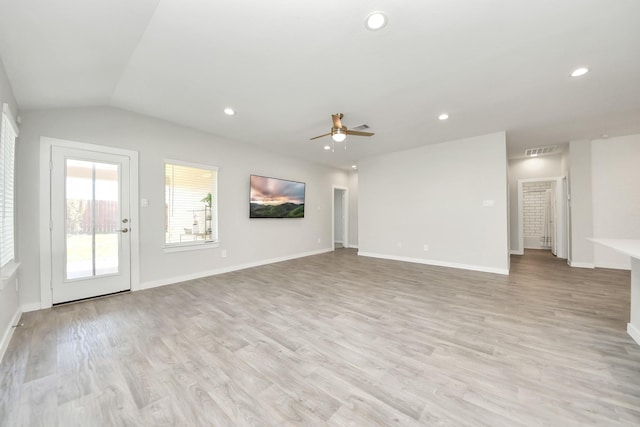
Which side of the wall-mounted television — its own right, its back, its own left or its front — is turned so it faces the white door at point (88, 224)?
right

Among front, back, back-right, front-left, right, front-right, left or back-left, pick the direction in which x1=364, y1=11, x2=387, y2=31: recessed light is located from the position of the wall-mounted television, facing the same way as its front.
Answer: front-right

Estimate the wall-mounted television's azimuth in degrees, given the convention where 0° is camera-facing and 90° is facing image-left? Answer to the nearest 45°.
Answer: approximately 315°

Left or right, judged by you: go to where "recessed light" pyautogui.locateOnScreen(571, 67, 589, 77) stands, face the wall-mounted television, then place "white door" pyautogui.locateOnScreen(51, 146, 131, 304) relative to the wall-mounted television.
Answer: left

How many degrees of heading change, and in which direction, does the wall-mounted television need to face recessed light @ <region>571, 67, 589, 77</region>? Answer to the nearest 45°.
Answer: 0° — it already faces it

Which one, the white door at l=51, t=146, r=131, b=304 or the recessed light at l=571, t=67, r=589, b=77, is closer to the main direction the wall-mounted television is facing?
the recessed light

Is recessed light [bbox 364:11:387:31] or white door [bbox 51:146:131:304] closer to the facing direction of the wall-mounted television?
the recessed light
